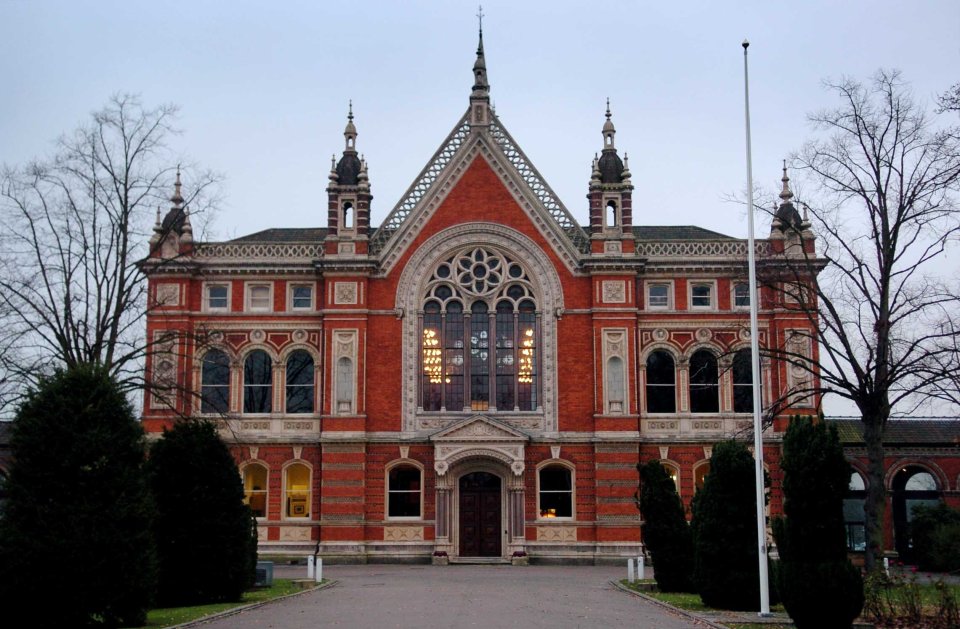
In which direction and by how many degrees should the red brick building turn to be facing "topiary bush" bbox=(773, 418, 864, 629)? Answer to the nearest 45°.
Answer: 0° — it already faces it

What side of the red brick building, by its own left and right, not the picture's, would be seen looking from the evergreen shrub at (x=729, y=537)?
front

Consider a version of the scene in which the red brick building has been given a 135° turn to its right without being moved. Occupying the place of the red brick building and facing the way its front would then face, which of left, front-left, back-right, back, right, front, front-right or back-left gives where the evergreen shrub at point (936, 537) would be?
back-right

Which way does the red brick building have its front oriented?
toward the camera

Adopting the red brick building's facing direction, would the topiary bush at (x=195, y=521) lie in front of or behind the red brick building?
in front

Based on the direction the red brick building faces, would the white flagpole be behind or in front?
in front

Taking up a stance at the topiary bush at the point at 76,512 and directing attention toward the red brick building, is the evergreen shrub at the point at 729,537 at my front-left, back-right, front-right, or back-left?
front-right

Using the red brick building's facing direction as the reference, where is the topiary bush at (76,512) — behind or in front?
in front
